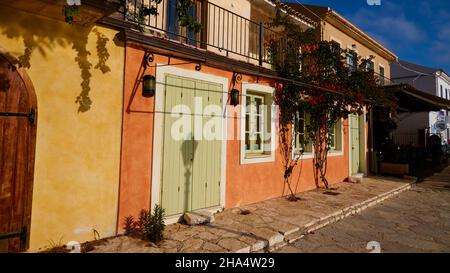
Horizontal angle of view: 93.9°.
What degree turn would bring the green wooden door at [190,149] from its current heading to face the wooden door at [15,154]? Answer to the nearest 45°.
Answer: approximately 90° to its right

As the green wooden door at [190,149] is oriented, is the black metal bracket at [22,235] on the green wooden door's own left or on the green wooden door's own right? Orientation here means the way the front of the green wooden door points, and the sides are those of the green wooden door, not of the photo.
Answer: on the green wooden door's own right

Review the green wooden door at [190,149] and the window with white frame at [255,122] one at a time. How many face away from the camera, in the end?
0

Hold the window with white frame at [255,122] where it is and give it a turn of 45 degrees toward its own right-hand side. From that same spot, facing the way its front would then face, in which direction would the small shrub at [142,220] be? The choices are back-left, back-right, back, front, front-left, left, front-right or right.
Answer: front-right

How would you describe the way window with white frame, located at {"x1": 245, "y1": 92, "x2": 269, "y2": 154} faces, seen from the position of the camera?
facing the viewer and to the right of the viewer

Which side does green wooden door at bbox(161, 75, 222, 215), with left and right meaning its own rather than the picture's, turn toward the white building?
left

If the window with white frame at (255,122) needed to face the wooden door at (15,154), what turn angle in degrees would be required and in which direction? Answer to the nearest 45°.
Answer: approximately 90° to its right

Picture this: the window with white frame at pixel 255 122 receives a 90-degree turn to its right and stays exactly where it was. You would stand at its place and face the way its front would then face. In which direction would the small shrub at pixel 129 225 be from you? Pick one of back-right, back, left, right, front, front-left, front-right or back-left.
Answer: front

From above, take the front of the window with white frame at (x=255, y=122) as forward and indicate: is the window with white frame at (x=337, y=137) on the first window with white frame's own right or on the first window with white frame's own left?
on the first window with white frame's own left

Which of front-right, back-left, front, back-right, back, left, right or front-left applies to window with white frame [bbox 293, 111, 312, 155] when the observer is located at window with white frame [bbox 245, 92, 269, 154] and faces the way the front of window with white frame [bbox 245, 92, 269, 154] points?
left

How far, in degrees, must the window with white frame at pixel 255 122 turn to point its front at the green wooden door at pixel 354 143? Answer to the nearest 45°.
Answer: approximately 90° to its left

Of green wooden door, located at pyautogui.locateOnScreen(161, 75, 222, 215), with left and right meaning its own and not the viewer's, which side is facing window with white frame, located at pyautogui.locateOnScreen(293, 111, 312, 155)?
left

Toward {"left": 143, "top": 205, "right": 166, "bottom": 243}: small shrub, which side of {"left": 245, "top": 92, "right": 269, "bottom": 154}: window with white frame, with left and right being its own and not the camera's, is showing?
right
